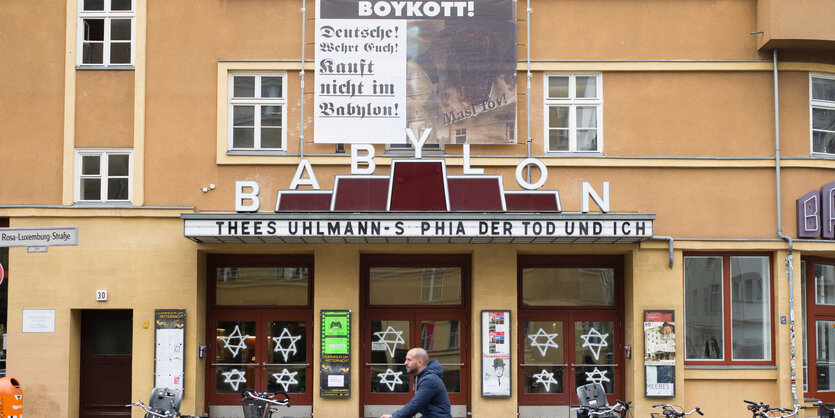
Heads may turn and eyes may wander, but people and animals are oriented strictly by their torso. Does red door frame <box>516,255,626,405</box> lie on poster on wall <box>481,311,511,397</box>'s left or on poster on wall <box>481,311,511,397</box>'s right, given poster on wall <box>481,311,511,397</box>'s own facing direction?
on its left

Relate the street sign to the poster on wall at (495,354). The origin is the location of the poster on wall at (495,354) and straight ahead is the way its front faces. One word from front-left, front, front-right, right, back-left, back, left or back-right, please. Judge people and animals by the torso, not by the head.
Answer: front-right

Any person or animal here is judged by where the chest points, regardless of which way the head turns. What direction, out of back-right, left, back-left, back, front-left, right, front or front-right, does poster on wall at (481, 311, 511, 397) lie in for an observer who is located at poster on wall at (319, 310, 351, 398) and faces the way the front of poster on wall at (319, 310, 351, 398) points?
left

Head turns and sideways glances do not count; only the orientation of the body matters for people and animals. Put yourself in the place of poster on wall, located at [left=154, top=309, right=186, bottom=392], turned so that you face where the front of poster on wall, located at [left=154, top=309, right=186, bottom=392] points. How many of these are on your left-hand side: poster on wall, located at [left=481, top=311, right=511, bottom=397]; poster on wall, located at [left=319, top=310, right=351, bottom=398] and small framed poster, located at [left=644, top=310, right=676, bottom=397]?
3

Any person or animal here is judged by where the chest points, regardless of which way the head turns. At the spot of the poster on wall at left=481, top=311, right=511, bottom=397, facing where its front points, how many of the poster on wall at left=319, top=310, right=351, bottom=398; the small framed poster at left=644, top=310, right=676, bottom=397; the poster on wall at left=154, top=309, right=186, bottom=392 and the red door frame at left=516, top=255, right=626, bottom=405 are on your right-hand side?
2

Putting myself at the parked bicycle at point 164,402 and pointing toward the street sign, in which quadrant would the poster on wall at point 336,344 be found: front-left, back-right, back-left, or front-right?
back-right

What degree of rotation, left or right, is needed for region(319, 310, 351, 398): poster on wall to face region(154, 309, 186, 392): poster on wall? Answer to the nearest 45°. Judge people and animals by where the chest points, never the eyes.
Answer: approximately 90° to its right

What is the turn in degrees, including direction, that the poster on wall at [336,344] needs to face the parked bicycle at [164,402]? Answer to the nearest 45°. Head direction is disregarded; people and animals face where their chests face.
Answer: approximately 45° to its right

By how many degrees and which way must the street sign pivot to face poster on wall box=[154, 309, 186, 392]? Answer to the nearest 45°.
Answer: approximately 135° to its left
